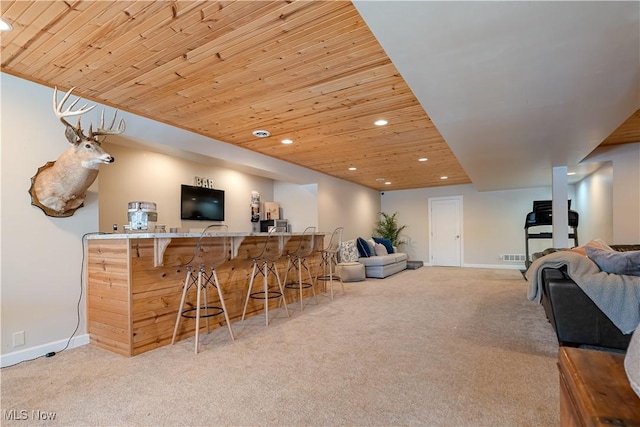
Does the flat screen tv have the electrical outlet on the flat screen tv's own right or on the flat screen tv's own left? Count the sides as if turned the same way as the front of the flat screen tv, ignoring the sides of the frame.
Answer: on the flat screen tv's own right

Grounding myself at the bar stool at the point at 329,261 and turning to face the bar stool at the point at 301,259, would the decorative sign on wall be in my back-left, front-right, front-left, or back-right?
front-right

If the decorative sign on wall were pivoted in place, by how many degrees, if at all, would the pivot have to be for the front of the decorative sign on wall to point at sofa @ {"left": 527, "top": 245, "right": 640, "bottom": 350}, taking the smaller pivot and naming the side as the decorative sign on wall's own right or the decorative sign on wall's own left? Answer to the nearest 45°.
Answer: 0° — it already faces it

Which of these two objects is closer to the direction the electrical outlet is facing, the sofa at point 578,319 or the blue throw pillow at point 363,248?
the sofa

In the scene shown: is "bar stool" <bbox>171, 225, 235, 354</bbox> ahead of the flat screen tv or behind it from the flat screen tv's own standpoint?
ahead

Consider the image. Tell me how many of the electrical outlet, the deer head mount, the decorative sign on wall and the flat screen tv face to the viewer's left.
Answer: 0

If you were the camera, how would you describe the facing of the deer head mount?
facing the viewer and to the right of the viewer

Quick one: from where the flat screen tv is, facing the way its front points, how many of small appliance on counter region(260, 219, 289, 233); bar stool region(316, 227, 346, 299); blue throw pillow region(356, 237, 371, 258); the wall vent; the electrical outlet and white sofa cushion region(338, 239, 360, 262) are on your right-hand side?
1

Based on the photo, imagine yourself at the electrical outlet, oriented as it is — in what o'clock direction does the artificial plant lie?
The artificial plant is roughly at 10 o'clock from the electrical outlet.

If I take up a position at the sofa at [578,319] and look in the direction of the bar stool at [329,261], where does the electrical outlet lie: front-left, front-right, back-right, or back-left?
front-left

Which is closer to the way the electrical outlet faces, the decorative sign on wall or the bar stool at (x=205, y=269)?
the bar stool

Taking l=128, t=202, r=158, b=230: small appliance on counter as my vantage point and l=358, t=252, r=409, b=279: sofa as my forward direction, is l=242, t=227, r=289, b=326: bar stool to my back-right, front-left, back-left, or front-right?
front-right

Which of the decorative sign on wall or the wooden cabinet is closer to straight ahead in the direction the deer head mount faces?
the wooden cabinet
